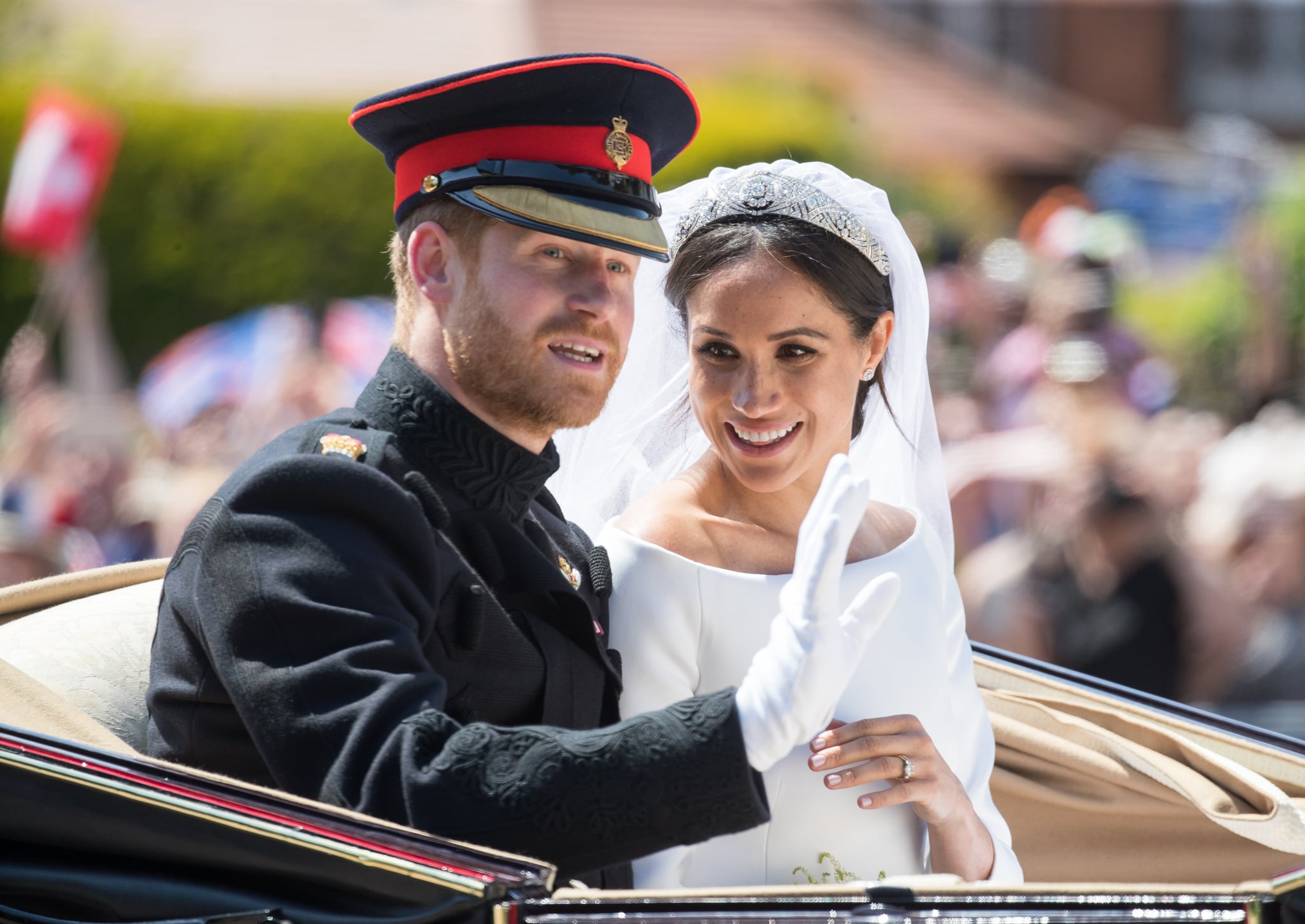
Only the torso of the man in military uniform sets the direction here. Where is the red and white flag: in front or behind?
behind

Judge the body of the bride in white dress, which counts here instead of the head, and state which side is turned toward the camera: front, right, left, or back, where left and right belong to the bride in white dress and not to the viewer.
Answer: front

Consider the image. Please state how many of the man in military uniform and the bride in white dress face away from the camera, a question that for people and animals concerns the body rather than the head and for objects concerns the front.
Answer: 0

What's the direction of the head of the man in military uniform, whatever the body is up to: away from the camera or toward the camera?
toward the camera

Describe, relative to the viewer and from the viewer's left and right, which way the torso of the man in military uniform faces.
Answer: facing the viewer and to the right of the viewer

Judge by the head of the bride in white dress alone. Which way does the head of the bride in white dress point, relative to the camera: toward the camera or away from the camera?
toward the camera
